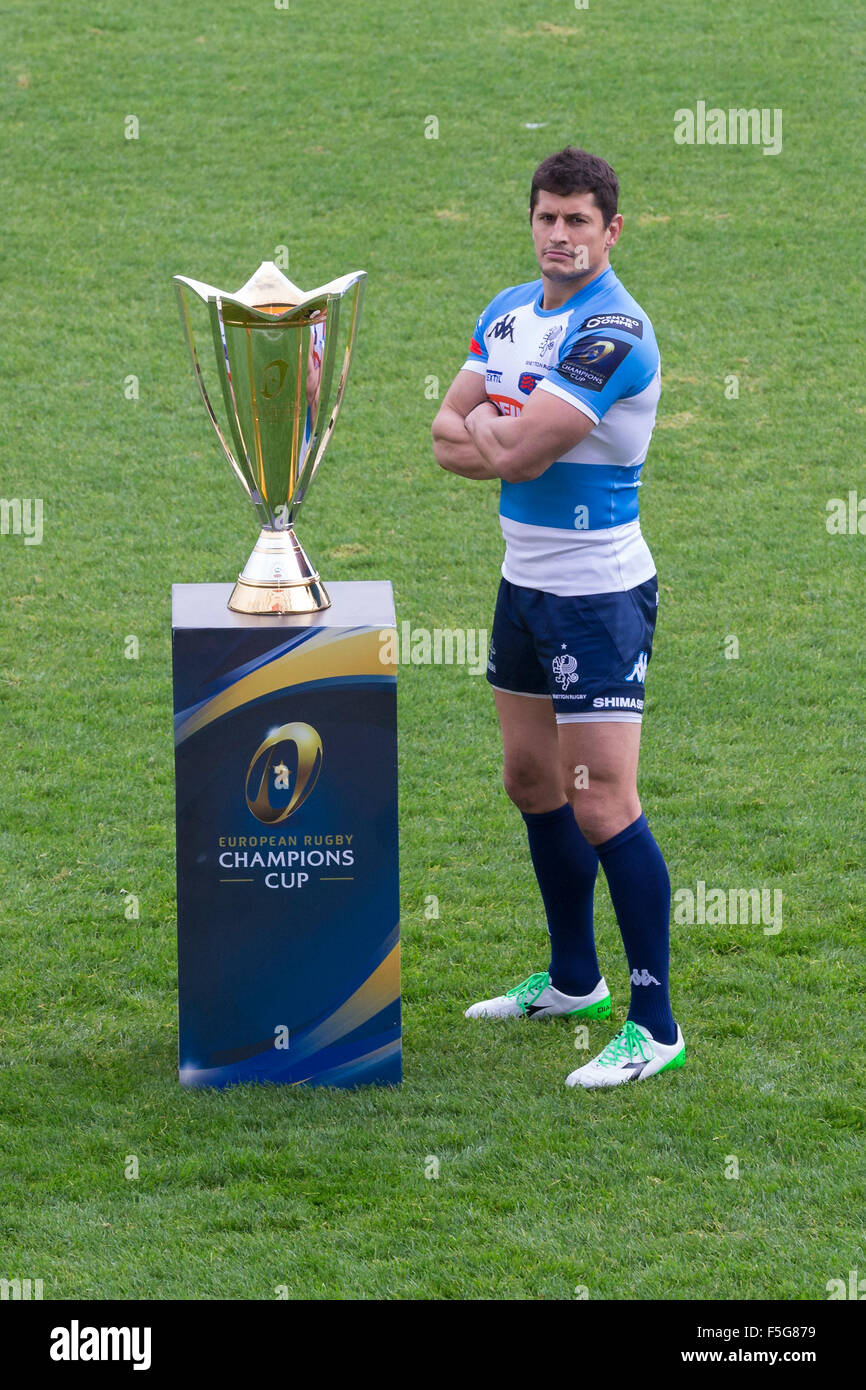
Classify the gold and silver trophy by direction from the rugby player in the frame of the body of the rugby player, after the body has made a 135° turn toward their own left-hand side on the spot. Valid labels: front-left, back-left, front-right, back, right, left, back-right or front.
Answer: back
